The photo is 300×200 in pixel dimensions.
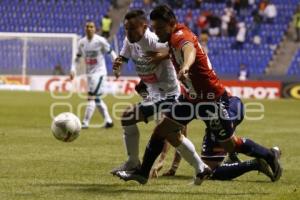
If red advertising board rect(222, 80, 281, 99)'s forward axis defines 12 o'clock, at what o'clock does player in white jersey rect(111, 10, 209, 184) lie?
The player in white jersey is roughly at 12 o'clock from the red advertising board.

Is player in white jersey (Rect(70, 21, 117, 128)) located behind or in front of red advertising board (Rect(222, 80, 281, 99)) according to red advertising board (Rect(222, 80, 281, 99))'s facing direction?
in front

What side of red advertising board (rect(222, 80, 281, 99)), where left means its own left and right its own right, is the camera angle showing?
front

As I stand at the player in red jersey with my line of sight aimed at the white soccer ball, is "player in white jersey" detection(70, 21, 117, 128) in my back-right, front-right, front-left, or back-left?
front-right

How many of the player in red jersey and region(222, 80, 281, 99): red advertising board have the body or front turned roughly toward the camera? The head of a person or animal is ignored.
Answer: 1

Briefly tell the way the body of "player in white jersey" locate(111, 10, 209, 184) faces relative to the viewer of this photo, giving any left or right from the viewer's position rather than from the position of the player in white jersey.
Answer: facing the viewer and to the left of the viewer

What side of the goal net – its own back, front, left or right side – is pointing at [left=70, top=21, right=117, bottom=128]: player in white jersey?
front

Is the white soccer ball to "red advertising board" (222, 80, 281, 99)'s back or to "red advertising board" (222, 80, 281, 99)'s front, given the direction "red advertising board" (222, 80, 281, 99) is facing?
to the front

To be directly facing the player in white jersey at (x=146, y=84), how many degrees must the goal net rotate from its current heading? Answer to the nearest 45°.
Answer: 0° — it already faces them

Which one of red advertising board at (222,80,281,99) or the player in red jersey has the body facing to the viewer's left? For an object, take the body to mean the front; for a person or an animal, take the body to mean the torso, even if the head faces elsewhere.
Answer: the player in red jersey

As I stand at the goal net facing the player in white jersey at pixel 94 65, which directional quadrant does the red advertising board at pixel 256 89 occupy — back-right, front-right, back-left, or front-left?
front-left

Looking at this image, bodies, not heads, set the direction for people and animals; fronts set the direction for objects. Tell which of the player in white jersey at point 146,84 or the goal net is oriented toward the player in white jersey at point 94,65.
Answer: the goal net

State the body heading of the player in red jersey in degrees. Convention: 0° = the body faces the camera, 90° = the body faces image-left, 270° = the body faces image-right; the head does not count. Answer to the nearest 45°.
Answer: approximately 90°
